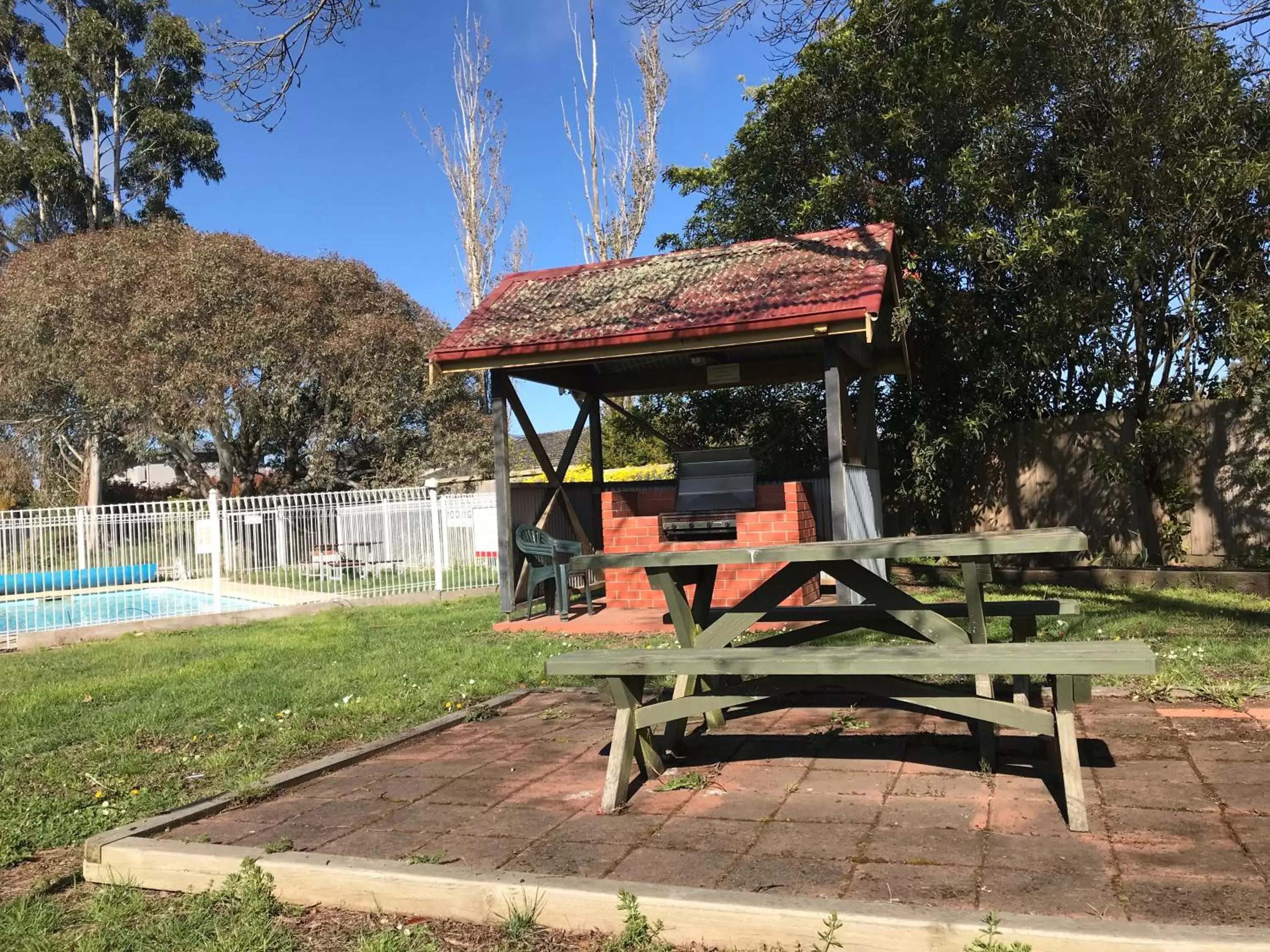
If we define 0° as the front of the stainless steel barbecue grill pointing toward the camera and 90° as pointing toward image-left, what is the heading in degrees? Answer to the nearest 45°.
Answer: approximately 0°

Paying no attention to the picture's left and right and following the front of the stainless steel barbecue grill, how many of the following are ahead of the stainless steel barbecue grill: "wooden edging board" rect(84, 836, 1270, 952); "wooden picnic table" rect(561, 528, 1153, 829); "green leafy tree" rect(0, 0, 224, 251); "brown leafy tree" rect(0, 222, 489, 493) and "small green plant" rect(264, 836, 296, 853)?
3

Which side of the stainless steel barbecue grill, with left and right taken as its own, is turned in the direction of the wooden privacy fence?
left

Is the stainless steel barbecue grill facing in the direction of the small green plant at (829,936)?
yes

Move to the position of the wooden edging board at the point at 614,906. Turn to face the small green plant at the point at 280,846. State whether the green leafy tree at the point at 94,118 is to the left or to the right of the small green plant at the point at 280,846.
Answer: right
